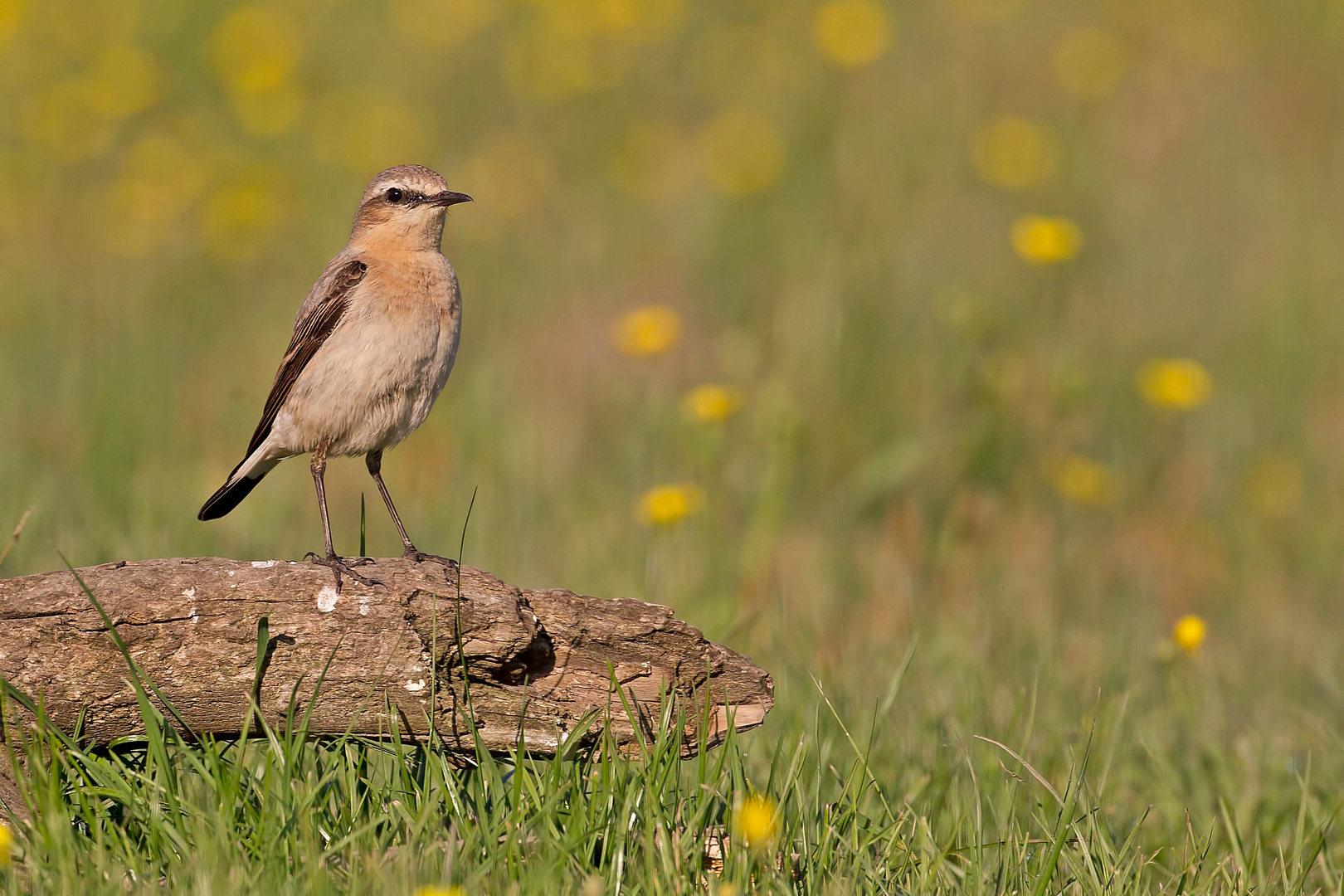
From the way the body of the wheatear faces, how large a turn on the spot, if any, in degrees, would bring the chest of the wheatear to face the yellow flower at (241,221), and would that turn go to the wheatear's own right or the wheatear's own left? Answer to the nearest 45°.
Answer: approximately 135° to the wheatear's own left

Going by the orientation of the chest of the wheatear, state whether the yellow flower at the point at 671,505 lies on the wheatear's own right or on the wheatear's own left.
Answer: on the wheatear's own left

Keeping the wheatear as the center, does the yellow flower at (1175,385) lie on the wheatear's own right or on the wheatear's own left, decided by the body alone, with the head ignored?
on the wheatear's own left

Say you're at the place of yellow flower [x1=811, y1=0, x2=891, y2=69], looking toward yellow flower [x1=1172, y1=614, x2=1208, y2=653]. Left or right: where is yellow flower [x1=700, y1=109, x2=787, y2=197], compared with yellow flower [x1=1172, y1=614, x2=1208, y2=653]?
right

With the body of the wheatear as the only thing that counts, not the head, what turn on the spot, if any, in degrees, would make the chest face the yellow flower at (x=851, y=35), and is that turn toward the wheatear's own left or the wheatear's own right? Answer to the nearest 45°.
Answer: approximately 90° to the wheatear's own left

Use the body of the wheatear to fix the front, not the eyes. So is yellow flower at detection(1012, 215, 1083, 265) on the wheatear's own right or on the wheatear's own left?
on the wheatear's own left

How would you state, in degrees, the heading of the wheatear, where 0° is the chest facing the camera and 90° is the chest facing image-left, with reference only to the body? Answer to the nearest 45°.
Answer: approximately 315°

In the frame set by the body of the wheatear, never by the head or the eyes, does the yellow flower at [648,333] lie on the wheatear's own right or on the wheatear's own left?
on the wheatear's own left

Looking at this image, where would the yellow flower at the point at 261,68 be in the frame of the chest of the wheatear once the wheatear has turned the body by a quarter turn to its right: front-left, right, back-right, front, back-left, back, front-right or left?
back-right

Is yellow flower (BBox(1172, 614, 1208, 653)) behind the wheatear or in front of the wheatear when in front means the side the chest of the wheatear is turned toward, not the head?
in front

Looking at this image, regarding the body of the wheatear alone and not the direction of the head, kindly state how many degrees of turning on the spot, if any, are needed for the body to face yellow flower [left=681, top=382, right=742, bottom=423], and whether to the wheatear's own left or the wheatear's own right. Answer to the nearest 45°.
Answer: approximately 90° to the wheatear's own left

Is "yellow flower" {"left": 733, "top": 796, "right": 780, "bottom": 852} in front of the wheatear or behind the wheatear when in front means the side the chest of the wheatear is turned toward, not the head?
in front

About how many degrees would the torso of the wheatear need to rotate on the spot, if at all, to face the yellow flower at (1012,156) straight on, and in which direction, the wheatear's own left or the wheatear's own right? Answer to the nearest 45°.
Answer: approximately 90° to the wheatear's own left
